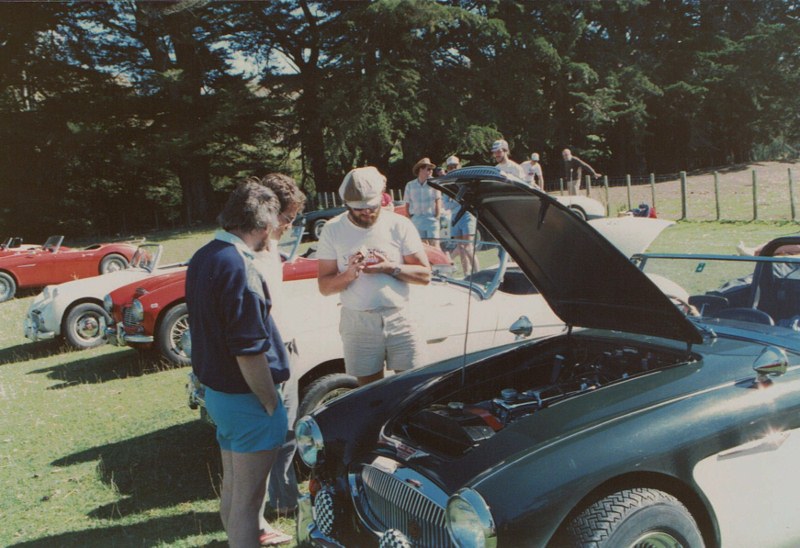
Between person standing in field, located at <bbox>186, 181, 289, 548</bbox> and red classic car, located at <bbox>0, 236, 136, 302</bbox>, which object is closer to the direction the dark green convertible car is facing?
the person standing in field

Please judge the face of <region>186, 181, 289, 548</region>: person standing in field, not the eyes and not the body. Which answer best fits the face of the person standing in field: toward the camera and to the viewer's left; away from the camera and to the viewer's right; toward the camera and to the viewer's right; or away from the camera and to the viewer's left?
away from the camera and to the viewer's right

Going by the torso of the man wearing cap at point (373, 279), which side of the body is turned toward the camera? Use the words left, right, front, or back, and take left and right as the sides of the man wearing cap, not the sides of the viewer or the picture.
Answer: front

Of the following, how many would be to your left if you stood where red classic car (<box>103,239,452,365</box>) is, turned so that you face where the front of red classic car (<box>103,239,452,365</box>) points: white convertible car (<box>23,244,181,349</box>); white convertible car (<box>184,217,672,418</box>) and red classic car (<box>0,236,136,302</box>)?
1

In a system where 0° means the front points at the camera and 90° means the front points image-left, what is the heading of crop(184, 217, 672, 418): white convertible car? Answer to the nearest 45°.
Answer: approximately 45°

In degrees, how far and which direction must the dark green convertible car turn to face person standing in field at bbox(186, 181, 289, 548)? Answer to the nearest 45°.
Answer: approximately 45° to its right

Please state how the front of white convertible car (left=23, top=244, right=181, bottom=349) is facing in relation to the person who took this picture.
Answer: facing the viewer and to the left of the viewer

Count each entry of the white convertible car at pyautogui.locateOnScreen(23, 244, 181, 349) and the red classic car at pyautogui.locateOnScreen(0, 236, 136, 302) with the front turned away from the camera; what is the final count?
0

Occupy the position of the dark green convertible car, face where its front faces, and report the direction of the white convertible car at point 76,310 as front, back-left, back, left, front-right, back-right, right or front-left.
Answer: right

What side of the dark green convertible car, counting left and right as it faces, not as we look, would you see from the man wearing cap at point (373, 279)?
right

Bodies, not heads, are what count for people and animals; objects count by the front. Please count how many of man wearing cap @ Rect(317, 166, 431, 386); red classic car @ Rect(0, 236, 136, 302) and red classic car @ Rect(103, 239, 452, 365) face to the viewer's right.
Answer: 0

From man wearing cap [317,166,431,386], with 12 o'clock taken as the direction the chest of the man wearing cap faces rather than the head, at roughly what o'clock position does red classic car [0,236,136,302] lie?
The red classic car is roughly at 5 o'clock from the man wearing cap.
